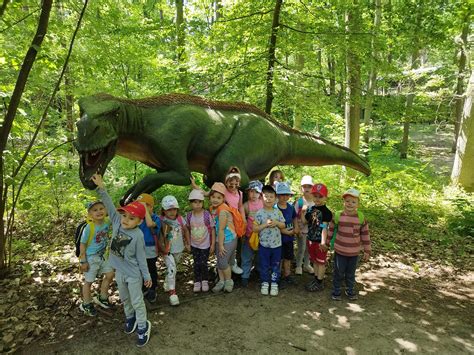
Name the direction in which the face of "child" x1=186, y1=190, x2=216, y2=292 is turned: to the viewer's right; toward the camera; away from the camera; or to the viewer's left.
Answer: toward the camera

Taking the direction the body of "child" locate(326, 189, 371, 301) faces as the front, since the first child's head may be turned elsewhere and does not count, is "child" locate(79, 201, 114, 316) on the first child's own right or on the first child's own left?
on the first child's own right

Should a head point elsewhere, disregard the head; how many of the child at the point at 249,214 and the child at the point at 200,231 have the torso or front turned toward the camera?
2

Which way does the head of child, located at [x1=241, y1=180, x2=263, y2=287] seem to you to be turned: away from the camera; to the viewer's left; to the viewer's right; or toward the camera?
toward the camera

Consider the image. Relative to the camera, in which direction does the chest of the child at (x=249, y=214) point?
toward the camera

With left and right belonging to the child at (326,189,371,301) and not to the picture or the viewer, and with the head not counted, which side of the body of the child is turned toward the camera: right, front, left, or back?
front

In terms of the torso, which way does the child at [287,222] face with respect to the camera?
toward the camera

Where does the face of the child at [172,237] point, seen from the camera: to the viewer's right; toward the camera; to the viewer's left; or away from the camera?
toward the camera

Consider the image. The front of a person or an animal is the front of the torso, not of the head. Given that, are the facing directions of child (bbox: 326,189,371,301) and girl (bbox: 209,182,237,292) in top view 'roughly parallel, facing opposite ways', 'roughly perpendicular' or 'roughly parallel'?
roughly parallel

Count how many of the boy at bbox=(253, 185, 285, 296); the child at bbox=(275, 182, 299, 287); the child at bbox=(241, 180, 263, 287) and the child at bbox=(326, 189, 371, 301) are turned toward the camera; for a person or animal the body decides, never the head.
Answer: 4

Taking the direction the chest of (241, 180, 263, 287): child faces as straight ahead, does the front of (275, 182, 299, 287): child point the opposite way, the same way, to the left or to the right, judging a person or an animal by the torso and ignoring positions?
the same way

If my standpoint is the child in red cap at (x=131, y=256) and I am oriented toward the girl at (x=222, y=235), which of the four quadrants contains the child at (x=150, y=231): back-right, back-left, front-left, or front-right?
front-left

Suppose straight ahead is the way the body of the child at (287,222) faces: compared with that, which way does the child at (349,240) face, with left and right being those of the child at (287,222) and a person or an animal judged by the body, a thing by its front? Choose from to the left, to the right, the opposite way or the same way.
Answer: the same way

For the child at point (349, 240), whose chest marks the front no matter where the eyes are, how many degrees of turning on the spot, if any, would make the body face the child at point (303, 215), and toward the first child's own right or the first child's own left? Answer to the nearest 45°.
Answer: approximately 135° to the first child's own right

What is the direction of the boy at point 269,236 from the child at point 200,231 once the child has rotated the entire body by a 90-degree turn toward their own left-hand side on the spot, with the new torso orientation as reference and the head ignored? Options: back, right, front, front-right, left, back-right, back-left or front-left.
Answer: front

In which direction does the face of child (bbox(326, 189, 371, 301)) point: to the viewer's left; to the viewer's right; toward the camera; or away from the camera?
toward the camera
